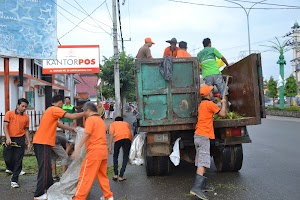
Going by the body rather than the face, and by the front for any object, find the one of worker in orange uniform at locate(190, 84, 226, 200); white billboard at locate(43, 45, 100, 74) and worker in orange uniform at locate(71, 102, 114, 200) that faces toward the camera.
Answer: the white billboard

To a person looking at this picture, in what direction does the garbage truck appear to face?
facing away from the viewer

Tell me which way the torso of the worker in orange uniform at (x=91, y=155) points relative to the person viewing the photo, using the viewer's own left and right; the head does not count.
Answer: facing away from the viewer and to the left of the viewer

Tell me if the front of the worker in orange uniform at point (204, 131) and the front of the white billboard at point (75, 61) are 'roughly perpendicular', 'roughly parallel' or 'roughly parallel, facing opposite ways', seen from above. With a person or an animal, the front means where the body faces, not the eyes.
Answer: roughly perpendicular
